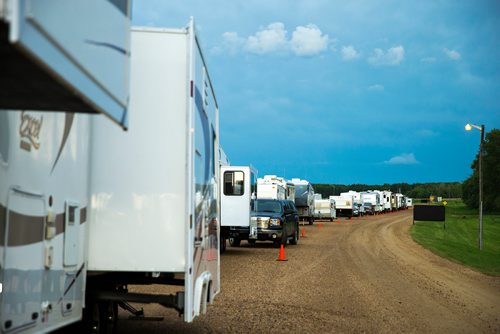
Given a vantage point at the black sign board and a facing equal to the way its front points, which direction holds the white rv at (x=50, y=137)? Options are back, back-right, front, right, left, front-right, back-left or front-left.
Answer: front

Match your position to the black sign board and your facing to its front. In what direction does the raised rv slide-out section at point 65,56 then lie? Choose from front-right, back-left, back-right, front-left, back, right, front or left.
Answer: front

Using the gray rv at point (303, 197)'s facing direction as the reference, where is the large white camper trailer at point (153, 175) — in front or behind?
in front

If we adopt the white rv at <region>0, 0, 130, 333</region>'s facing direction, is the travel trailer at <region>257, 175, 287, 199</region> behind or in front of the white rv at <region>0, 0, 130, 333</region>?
behind

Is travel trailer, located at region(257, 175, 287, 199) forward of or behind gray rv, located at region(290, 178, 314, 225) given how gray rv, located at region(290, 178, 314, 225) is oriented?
forward

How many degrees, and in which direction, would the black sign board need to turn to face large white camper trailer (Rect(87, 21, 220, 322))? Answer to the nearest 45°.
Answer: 0° — it already faces it

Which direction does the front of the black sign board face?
toward the camera

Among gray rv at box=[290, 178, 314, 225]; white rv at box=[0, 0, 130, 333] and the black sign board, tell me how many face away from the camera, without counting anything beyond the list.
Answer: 0

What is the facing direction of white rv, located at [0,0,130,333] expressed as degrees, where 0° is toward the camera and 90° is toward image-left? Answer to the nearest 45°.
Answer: approximately 45°

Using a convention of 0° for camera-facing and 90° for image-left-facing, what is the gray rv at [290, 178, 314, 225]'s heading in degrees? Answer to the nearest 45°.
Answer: approximately 45°

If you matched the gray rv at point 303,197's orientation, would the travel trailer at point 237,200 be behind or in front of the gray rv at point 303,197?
in front
